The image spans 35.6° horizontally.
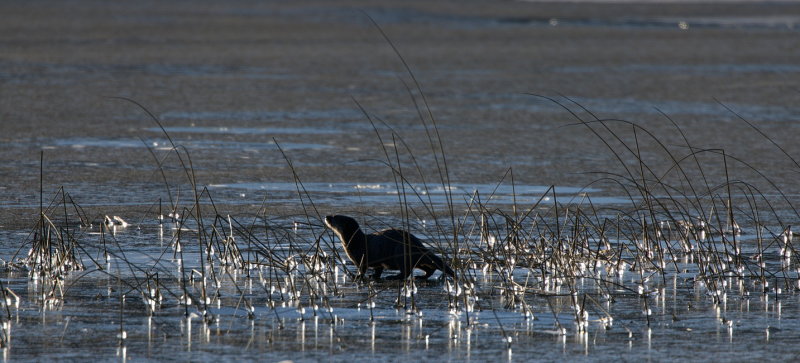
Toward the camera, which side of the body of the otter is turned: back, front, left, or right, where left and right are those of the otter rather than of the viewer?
left
